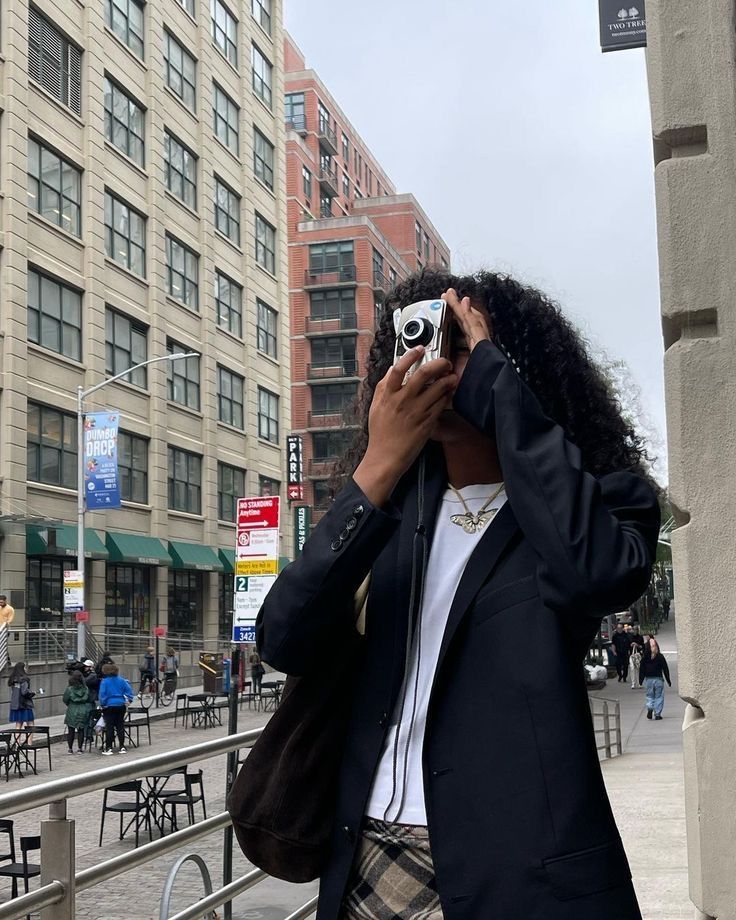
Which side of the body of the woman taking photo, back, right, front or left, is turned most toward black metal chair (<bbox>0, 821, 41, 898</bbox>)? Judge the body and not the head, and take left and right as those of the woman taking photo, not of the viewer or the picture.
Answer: right

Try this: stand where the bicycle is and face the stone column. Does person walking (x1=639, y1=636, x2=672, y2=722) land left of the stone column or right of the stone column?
left

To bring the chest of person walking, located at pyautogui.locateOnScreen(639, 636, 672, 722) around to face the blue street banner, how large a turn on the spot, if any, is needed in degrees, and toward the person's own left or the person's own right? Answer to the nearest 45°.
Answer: approximately 90° to the person's own right

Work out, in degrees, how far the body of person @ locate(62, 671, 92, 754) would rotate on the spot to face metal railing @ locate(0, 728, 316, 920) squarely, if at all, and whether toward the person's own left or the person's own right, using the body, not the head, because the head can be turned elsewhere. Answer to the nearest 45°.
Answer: approximately 180°

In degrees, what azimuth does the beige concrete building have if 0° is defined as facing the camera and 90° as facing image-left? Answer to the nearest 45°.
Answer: approximately 315°

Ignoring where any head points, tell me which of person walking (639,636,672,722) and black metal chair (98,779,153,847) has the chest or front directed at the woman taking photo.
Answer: the person walking

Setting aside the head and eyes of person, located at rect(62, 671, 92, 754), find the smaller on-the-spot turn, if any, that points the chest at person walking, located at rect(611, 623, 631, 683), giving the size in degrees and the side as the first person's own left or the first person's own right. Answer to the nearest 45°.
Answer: approximately 45° to the first person's own right

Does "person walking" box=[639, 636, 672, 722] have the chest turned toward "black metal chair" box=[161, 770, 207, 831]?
yes

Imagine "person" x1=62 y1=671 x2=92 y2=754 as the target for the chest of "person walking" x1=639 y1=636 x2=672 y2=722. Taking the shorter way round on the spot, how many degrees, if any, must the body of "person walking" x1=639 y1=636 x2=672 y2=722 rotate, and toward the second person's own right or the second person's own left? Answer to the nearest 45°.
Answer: approximately 45° to the second person's own right

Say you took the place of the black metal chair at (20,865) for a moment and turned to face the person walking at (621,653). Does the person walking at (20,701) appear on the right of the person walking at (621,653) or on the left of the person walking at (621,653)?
left
